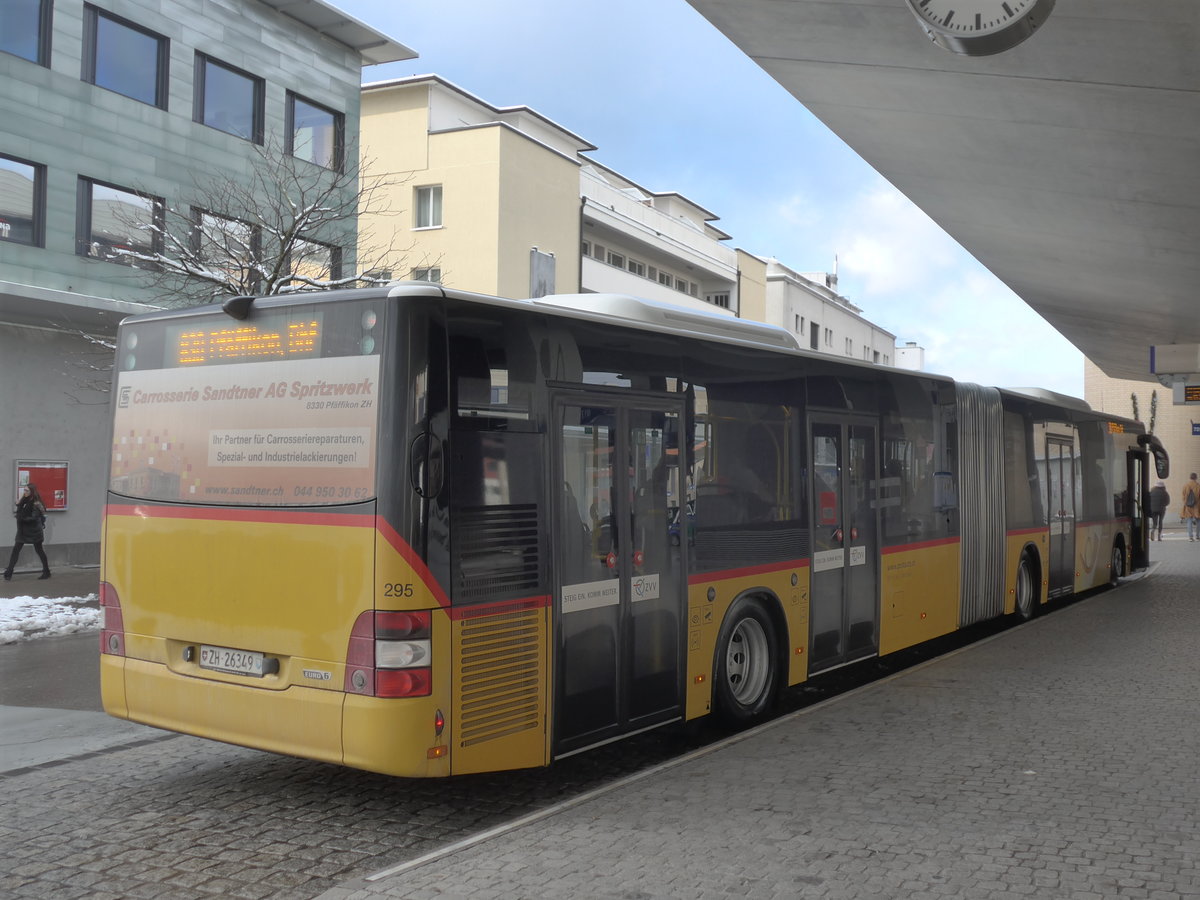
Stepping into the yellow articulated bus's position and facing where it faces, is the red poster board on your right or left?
on your left

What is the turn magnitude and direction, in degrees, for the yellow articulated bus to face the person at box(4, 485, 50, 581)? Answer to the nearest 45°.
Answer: approximately 90° to its left

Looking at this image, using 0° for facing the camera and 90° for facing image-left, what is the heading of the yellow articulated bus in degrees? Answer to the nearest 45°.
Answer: approximately 225°

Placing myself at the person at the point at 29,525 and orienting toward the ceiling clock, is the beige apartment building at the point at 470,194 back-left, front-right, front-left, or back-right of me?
back-left

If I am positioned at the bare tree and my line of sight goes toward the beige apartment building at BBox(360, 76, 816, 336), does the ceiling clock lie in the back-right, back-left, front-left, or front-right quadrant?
back-right

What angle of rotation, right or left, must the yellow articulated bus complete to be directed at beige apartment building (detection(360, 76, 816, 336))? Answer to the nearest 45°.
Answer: approximately 45° to its left
